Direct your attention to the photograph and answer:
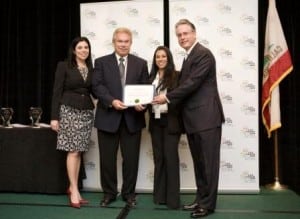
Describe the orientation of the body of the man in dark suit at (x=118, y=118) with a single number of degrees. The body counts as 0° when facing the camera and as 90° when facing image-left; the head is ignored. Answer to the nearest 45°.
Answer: approximately 0°

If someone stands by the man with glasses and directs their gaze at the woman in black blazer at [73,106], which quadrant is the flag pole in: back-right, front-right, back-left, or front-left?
back-right

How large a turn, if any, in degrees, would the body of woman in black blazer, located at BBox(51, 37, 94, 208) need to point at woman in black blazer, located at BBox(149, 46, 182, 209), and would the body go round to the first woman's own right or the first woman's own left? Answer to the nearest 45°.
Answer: approximately 45° to the first woman's own left

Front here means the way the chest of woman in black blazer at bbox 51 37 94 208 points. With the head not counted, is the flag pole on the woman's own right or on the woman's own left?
on the woman's own left

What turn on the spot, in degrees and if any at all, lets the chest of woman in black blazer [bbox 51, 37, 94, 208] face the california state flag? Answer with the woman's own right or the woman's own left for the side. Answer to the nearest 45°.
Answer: approximately 45° to the woman's own left

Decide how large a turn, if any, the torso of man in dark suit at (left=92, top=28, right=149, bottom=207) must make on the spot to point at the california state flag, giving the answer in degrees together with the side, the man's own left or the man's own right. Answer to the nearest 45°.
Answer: approximately 90° to the man's own left
